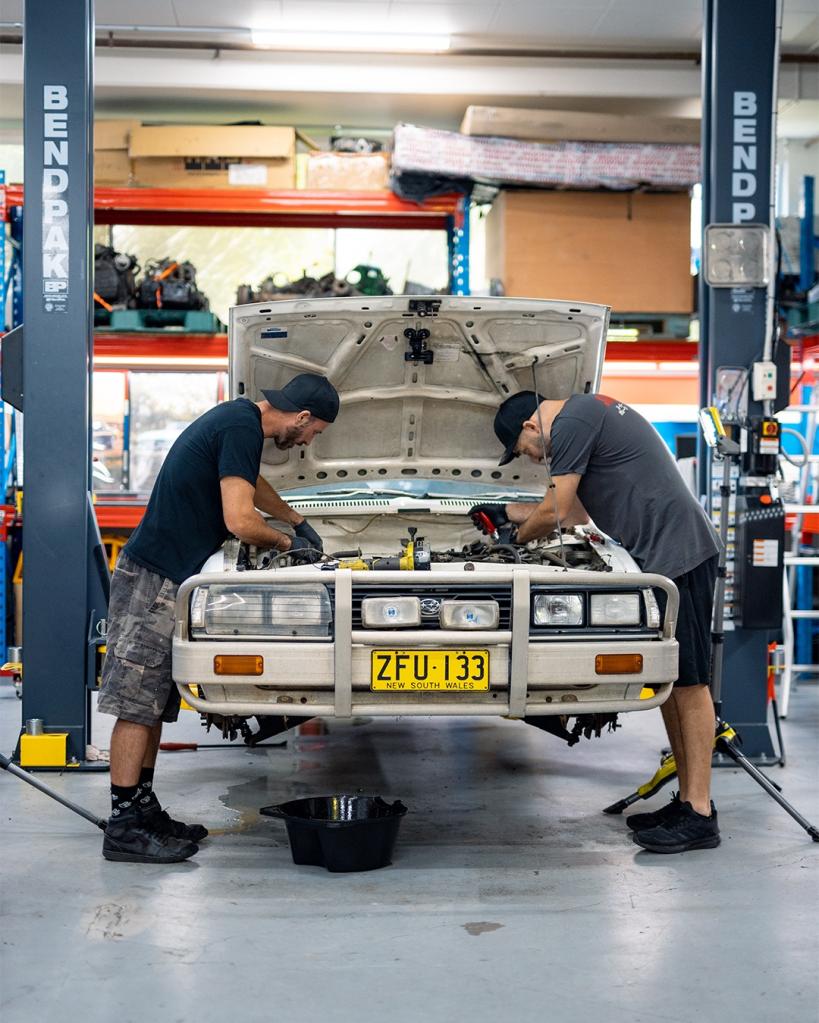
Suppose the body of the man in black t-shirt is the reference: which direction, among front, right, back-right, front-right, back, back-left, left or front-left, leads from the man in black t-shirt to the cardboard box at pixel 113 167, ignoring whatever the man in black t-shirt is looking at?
left

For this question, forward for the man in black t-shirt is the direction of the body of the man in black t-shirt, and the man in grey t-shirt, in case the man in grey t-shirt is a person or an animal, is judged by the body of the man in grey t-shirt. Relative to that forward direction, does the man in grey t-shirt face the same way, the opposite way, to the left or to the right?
the opposite way

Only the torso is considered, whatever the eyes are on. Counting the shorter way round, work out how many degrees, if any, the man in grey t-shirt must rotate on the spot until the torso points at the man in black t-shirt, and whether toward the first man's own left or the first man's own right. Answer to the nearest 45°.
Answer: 0° — they already face them

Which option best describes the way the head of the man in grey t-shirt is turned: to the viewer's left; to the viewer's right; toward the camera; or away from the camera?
to the viewer's left

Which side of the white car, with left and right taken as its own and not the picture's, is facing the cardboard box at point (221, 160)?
back

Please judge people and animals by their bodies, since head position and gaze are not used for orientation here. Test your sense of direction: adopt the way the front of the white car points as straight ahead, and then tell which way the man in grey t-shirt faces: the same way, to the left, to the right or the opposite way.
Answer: to the right

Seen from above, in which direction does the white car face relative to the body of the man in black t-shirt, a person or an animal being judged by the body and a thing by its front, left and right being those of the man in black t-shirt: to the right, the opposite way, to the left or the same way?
to the right

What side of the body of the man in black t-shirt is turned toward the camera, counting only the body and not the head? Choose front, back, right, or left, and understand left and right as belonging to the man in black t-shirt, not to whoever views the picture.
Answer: right

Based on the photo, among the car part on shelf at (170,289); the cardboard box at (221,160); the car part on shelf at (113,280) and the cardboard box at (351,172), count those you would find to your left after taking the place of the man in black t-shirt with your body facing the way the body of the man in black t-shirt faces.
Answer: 4

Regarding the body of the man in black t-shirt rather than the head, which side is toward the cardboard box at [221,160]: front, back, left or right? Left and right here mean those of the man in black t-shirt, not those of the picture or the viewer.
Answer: left

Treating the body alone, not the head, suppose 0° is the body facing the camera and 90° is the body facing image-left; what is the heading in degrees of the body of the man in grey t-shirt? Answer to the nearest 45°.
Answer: approximately 90°

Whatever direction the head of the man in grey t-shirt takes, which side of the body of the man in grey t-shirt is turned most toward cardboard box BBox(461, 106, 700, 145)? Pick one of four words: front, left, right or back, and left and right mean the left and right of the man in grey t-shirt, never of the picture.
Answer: right
